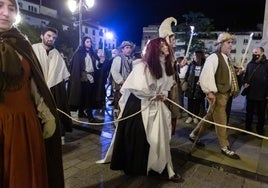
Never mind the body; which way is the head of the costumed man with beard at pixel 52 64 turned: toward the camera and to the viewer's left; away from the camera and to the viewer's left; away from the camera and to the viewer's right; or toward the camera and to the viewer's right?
toward the camera and to the viewer's right

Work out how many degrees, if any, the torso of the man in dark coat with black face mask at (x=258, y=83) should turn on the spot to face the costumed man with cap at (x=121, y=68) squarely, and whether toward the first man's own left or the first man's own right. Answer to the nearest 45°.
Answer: approximately 90° to the first man's own right

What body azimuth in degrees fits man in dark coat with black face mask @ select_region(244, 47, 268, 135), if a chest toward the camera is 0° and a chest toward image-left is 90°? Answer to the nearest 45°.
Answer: approximately 0°

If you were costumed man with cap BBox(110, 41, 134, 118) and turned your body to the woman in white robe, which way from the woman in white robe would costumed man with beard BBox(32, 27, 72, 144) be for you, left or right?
right

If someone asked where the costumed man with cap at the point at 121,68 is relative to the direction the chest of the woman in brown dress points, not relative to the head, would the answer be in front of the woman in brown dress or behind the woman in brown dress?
behind

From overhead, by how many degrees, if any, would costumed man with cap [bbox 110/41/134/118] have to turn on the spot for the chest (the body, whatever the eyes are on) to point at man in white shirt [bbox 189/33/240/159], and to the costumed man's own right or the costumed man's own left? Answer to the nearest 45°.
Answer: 0° — they already face them

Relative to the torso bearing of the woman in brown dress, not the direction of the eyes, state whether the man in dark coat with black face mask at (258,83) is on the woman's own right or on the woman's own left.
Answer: on the woman's own left

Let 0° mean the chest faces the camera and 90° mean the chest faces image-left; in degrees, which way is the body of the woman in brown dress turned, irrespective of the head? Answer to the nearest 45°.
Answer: approximately 0°
